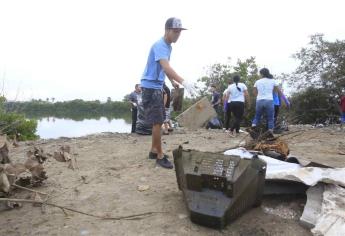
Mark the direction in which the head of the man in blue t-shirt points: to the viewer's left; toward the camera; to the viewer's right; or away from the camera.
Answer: to the viewer's right

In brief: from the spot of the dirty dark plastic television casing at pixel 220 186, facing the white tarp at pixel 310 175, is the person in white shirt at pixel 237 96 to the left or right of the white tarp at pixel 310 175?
left

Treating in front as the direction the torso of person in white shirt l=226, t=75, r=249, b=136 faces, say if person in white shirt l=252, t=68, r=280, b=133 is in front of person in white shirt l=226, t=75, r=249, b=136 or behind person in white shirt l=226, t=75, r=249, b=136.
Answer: behind
